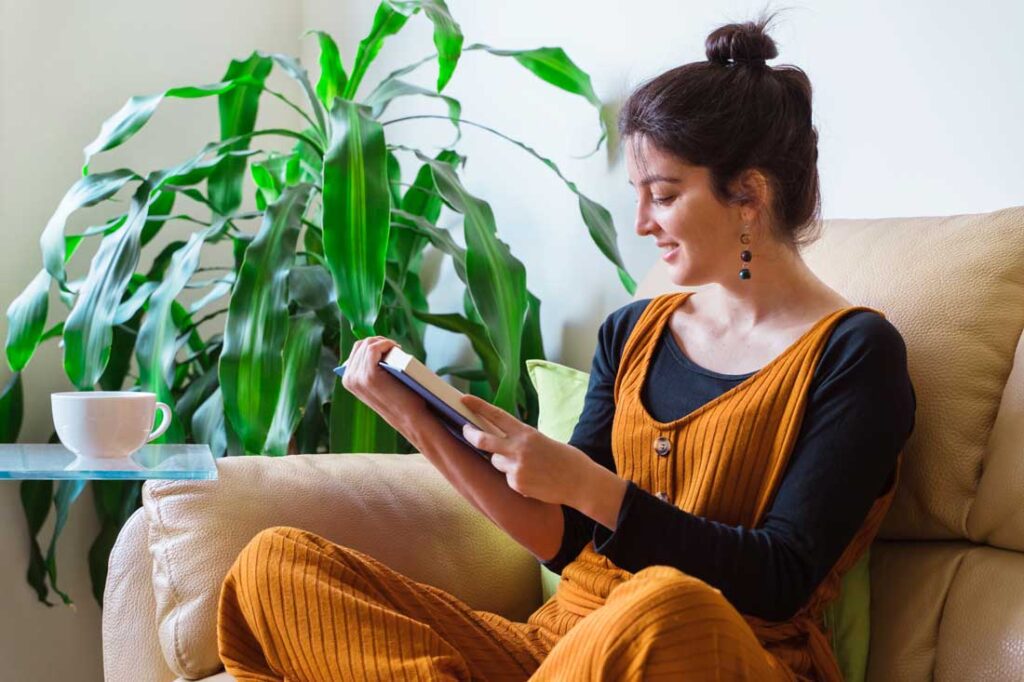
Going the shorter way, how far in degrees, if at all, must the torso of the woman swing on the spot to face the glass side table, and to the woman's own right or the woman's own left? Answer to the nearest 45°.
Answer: approximately 45° to the woman's own right

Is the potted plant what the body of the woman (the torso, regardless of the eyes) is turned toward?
no

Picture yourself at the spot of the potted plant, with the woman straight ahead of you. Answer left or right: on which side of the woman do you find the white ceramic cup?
right

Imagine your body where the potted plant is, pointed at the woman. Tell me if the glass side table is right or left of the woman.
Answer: right

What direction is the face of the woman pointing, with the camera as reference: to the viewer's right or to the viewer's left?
to the viewer's left

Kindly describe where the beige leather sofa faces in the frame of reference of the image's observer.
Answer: facing the viewer and to the left of the viewer

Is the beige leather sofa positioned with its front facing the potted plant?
no

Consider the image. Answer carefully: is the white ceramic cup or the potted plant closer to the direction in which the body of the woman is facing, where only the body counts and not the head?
the white ceramic cup
